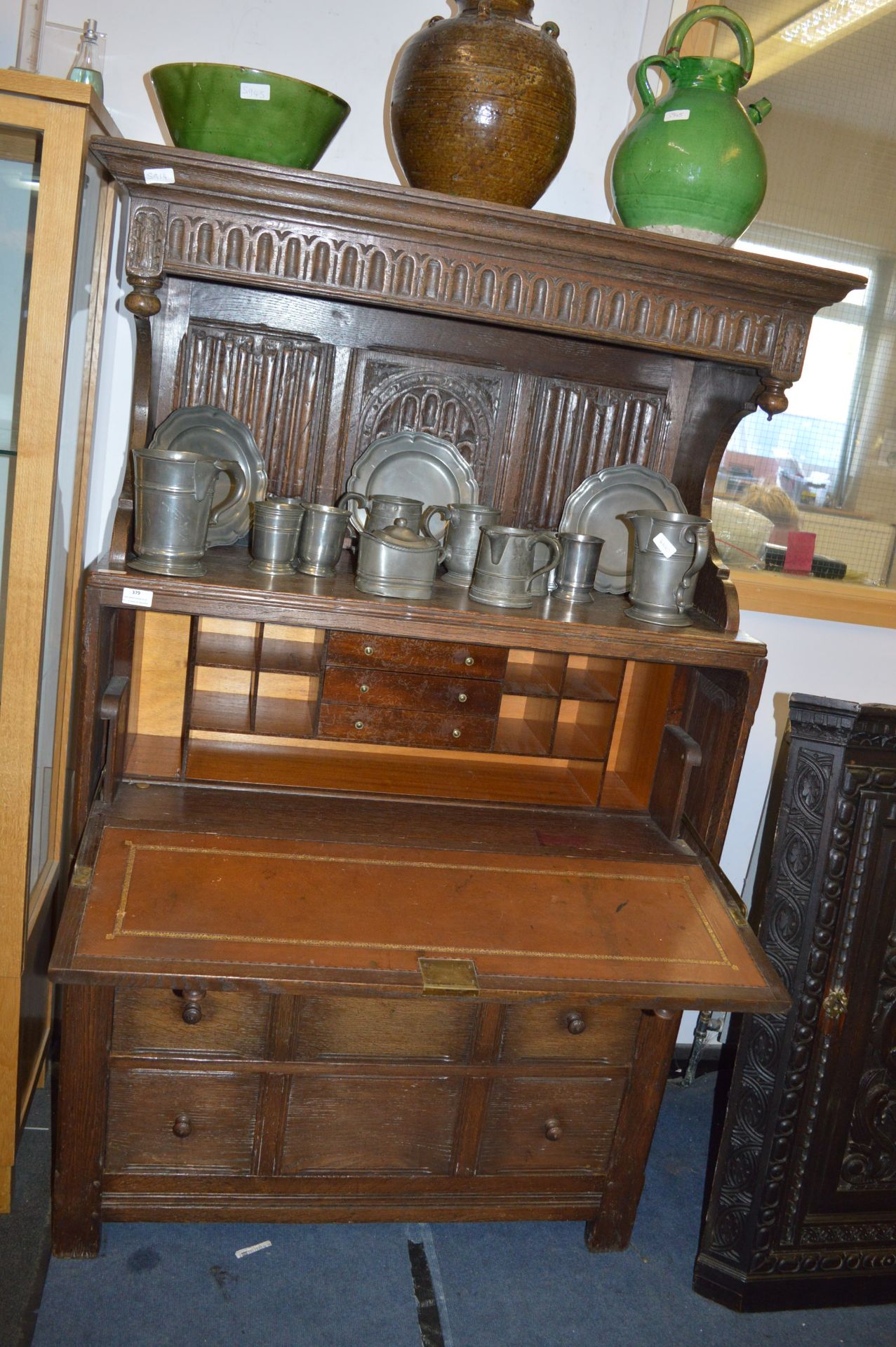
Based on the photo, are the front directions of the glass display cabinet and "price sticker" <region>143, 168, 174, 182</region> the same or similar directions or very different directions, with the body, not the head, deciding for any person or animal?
same or similar directions

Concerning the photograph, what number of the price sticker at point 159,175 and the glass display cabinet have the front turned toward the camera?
2

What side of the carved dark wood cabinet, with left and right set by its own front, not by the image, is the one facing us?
front

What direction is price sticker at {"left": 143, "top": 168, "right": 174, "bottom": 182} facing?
toward the camera

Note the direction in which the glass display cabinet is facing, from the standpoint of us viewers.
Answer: facing the viewer

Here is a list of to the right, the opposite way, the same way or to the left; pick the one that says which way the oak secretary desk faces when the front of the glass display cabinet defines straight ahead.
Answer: the same way
